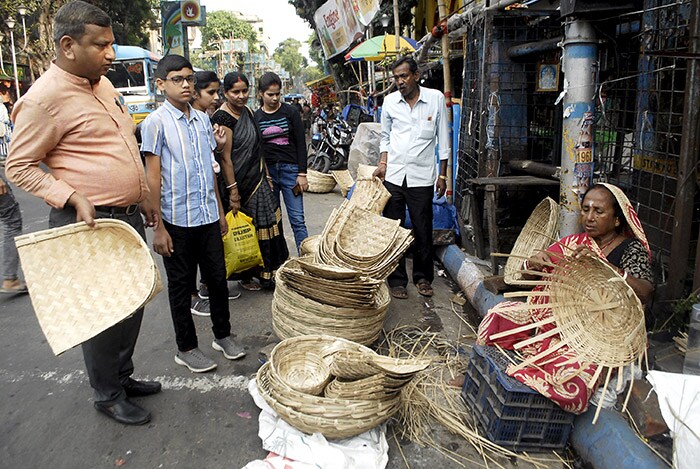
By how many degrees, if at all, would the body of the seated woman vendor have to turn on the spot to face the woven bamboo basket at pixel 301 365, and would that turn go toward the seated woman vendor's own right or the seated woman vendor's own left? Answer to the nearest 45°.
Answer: approximately 45° to the seated woman vendor's own right

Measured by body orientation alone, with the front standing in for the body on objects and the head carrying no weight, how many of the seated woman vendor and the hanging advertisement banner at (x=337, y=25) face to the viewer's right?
0

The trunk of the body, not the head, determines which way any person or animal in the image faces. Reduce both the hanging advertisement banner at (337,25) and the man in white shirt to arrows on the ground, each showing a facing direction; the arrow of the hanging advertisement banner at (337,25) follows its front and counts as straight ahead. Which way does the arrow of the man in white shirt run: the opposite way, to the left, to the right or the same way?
the same way

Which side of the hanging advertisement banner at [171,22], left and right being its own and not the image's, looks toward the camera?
front

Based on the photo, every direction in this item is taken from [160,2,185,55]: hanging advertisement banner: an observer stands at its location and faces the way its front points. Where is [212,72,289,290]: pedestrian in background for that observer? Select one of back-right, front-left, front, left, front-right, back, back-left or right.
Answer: front

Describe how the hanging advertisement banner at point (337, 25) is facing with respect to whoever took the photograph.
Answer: facing the viewer

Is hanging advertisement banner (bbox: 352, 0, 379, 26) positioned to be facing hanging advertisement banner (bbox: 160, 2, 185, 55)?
no

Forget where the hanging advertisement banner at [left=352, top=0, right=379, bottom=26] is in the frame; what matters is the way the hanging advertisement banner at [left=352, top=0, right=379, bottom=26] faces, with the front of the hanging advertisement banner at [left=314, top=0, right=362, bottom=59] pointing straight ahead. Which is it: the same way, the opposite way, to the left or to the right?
the same way

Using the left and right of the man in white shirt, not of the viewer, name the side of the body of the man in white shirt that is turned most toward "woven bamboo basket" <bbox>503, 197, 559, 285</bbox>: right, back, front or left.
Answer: left

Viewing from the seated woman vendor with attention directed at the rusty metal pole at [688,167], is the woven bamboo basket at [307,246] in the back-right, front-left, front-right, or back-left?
back-left
